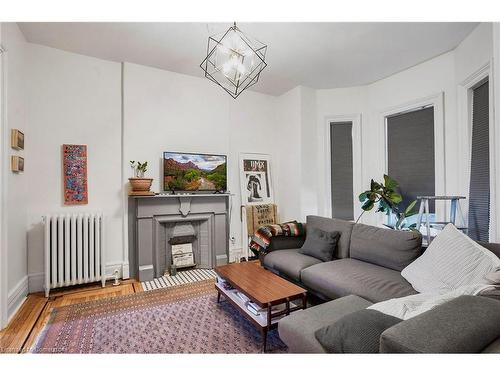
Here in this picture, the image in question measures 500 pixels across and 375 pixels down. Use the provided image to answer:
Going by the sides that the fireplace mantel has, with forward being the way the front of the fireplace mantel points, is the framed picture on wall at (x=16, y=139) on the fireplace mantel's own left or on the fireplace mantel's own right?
on the fireplace mantel's own right

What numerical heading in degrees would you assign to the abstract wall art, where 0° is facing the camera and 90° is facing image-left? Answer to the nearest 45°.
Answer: approximately 0°

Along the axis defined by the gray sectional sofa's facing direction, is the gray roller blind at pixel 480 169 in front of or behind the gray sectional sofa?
behind

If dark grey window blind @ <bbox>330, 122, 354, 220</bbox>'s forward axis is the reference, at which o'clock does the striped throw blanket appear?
The striped throw blanket is roughly at 1 o'clock from the dark grey window blind.

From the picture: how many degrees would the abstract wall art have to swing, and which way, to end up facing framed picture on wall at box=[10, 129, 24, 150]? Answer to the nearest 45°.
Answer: approximately 45° to its right

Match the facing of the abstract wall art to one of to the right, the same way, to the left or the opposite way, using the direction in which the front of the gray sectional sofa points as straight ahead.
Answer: to the left
